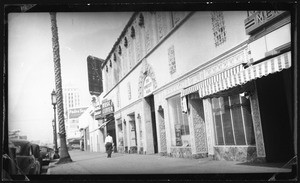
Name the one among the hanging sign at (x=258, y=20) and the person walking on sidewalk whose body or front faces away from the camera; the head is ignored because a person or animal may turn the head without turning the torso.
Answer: the person walking on sidewalk

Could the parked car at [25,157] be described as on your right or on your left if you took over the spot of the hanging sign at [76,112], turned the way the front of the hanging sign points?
on your right

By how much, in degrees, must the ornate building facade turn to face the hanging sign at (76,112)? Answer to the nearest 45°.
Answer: approximately 45° to its right

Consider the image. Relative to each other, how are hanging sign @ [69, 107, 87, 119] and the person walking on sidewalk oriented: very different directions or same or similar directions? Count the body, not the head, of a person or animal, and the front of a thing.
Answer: very different directions

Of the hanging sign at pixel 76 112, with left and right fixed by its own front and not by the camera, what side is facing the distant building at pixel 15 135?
right

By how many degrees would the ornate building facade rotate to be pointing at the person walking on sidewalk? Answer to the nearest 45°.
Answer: approximately 45° to its right

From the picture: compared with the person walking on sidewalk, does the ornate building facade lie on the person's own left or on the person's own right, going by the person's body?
on the person's own right

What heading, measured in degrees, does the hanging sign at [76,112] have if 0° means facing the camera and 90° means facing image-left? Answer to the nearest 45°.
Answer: approximately 0°

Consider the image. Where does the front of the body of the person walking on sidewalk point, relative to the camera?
away from the camera
